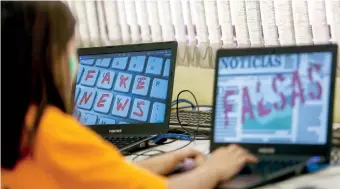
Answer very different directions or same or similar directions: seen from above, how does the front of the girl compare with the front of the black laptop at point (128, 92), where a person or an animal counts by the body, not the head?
very different directions

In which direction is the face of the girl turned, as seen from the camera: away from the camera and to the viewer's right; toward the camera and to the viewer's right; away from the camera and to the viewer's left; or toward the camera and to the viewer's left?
away from the camera and to the viewer's right

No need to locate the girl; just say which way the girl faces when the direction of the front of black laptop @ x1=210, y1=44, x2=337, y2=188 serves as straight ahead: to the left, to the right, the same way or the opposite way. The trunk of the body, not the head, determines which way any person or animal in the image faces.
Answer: the opposite way

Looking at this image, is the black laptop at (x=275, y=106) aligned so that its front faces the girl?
yes

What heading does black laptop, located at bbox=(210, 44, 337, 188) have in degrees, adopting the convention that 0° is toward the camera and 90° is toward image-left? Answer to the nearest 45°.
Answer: approximately 45°

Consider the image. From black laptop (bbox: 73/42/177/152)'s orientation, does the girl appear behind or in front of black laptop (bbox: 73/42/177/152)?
in front

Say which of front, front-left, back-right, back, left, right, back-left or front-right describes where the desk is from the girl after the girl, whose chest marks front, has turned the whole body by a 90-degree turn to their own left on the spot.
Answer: back-right

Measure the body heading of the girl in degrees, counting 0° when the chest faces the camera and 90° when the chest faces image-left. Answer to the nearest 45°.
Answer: approximately 225°

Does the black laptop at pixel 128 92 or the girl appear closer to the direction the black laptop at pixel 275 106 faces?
the girl

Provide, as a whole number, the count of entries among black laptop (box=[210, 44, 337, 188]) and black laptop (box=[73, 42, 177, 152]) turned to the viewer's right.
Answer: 0

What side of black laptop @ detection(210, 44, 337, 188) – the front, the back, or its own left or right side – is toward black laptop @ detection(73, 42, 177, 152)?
right
